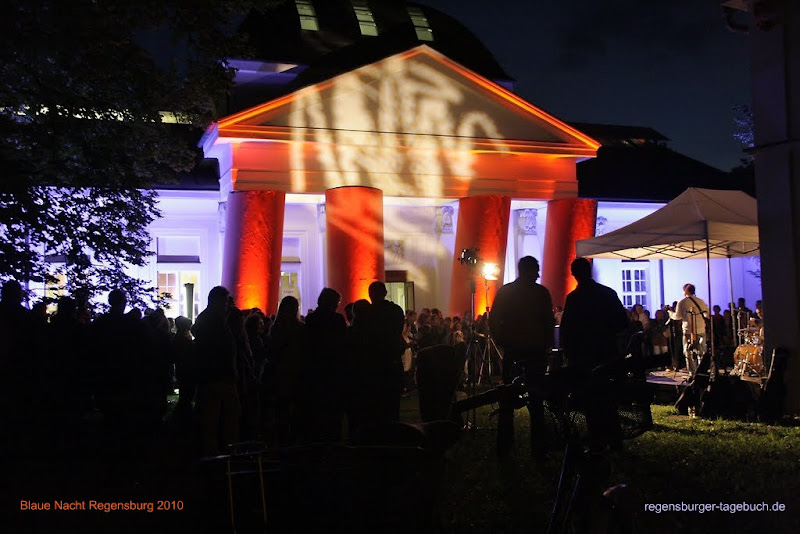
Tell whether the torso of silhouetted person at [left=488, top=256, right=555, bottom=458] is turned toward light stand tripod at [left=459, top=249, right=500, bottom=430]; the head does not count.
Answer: yes

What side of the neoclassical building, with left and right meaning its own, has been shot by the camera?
front

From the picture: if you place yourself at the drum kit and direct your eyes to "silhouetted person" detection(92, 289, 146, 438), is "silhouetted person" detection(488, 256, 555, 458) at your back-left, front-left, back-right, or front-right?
front-left

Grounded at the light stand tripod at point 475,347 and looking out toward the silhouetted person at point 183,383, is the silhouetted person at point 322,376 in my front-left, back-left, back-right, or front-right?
front-left

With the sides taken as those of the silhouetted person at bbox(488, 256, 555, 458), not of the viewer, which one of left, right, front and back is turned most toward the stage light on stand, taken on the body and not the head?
front

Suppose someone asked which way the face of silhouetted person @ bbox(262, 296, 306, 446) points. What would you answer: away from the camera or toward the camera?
away from the camera

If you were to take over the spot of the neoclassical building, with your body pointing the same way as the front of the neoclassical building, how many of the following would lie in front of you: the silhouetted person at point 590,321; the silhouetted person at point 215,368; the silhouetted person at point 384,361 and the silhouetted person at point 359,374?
4

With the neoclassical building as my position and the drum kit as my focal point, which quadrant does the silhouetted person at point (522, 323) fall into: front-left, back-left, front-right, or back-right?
front-right

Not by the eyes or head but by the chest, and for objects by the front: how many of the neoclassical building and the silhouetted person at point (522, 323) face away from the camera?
1

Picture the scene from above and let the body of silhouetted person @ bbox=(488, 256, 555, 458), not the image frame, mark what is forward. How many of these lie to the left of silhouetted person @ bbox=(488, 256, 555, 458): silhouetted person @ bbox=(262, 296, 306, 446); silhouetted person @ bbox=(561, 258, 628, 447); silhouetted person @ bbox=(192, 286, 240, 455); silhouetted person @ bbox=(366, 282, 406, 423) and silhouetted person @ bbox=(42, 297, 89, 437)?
4

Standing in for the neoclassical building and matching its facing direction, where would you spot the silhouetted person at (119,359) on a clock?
The silhouetted person is roughly at 12 o'clock from the neoclassical building.

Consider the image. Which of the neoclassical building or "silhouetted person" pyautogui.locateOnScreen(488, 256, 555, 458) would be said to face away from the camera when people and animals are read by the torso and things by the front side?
the silhouetted person

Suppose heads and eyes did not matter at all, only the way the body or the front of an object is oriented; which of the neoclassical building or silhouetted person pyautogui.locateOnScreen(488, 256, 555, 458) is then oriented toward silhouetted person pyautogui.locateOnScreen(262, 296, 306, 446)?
the neoclassical building

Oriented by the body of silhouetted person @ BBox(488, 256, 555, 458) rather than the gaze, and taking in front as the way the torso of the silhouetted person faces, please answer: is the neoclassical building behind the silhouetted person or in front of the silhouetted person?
in front

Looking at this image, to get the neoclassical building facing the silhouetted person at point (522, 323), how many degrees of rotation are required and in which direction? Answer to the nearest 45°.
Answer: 0° — it already faces them

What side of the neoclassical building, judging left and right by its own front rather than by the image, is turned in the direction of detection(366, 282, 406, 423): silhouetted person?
front

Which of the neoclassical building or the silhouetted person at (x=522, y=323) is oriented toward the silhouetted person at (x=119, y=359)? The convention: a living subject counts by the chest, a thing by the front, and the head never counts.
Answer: the neoclassical building

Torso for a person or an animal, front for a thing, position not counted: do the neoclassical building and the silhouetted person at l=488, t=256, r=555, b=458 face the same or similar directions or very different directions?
very different directions

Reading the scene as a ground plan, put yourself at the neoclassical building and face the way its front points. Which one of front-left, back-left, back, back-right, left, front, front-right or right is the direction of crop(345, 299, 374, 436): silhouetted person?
front

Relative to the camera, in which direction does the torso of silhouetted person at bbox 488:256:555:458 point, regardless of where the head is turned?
away from the camera
